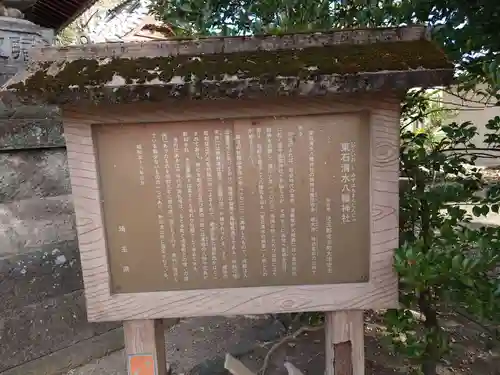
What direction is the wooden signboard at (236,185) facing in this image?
toward the camera
